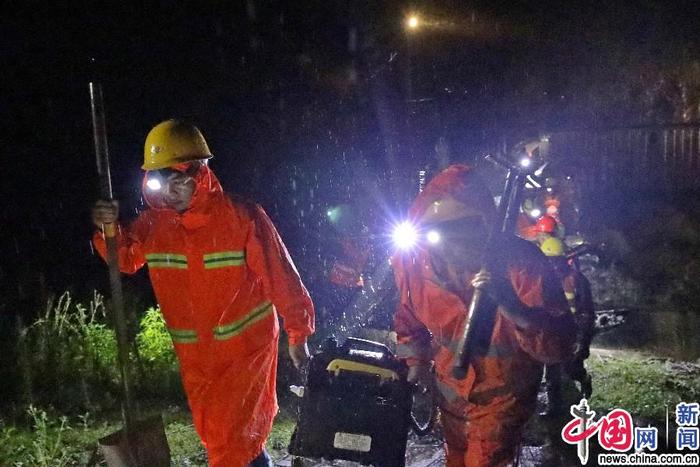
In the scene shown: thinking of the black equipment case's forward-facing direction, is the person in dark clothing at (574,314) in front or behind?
behind

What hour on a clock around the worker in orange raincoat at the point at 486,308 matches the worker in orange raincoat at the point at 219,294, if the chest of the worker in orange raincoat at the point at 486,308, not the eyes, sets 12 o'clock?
the worker in orange raincoat at the point at 219,294 is roughly at 2 o'clock from the worker in orange raincoat at the point at 486,308.

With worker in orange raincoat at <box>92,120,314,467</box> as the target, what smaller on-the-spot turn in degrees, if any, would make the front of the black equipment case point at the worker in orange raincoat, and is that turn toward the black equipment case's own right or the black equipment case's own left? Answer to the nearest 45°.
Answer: approximately 90° to the black equipment case's own right

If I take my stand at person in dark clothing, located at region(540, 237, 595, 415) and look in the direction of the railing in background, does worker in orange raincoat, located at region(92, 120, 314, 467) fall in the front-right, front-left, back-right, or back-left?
back-left

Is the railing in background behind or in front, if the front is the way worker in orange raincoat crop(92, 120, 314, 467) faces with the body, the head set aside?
behind

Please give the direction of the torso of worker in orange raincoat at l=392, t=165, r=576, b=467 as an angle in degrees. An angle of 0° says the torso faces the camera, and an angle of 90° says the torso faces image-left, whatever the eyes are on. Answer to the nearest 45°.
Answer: approximately 45°
